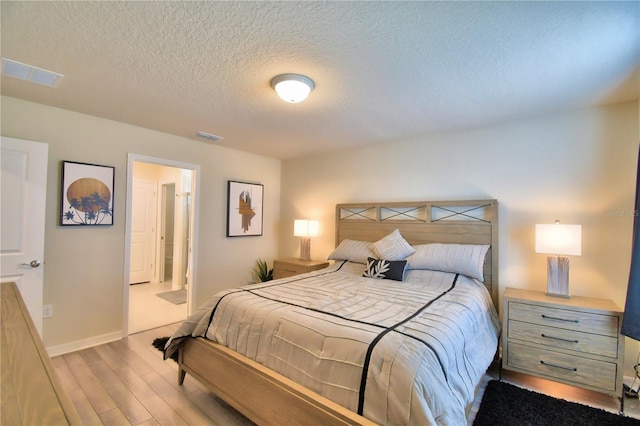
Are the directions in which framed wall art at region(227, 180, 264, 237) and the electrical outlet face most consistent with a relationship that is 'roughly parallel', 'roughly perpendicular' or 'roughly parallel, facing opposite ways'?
roughly parallel

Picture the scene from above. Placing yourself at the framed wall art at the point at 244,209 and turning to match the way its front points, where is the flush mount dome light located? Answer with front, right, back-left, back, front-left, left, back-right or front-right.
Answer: front-right

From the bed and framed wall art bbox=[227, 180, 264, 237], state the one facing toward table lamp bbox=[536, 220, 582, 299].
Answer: the framed wall art

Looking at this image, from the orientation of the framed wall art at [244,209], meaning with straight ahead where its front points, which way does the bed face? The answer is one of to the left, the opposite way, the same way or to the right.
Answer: to the right

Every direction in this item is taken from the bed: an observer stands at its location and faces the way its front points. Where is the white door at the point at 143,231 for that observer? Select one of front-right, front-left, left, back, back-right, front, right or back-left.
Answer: right

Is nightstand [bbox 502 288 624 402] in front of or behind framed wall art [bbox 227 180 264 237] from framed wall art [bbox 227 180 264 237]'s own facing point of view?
in front

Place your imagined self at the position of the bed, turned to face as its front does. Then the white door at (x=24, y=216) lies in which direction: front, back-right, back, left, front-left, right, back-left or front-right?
front-right

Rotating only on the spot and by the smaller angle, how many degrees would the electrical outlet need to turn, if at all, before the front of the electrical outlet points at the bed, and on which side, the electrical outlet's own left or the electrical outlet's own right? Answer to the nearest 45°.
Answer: approximately 45° to the electrical outlet's own left

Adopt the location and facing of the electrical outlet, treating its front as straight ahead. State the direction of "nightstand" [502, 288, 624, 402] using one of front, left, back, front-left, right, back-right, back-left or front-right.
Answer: front-left

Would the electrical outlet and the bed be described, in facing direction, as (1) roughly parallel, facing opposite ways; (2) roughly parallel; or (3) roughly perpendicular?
roughly perpendicular

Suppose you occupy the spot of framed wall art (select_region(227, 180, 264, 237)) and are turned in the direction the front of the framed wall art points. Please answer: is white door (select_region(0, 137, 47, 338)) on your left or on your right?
on your right

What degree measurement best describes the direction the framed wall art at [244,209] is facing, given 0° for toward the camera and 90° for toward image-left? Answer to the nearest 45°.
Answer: approximately 315°

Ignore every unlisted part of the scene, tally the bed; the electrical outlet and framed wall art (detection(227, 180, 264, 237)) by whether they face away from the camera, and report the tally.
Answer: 0
